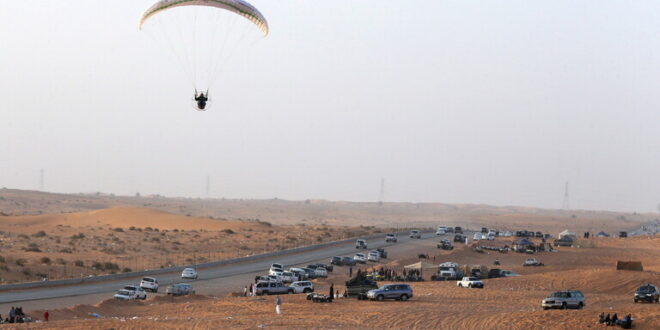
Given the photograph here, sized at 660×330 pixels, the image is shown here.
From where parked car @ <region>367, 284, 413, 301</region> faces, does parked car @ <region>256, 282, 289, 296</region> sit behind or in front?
in front

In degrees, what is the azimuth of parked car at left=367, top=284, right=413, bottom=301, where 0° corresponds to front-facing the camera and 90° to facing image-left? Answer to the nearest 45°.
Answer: approximately 90°

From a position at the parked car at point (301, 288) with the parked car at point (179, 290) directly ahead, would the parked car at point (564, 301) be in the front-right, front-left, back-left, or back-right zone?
back-left

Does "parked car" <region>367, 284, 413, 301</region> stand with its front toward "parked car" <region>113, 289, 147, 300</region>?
yes

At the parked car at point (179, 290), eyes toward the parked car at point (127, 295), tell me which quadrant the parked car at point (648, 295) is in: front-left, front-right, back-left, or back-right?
back-left

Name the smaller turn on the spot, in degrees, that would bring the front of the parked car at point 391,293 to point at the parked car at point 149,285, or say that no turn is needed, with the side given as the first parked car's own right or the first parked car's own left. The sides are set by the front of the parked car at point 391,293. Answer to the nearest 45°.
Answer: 0° — it already faces it

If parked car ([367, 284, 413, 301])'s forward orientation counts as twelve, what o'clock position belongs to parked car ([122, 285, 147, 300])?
parked car ([122, 285, 147, 300]) is roughly at 12 o'clock from parked car ([367, 284, 413, 301]).

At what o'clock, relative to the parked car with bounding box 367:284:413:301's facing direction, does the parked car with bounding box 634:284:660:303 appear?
the parked car with bounding box 634:284:660:303 is roughly at 6 o'clock from the parked car with bounding box 367:284:413:301.

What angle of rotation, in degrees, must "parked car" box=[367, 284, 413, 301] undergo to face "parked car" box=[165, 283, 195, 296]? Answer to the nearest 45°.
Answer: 0° — it already faces it
